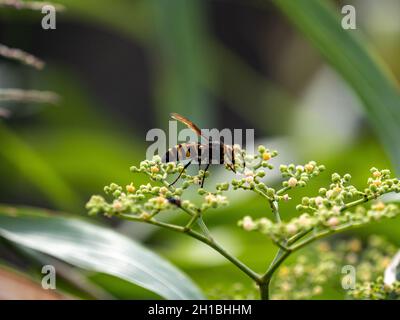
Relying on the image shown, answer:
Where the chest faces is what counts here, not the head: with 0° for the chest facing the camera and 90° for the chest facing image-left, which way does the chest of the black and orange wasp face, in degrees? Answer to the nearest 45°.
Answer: approximately 270°
